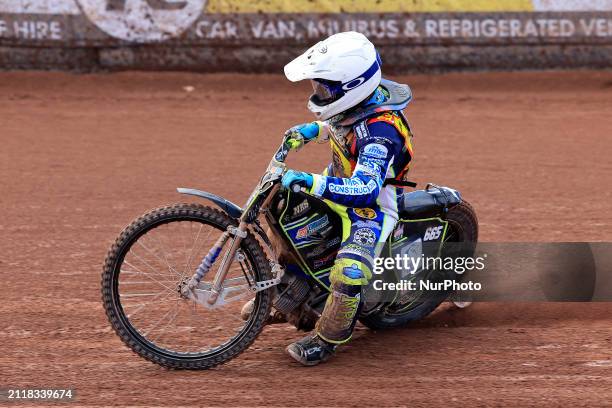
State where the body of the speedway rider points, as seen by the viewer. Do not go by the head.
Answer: to the viewer's left

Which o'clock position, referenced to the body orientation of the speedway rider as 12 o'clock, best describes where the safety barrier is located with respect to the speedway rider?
The safety barrier is roughly at 3 o'clock from the speedway rider.
